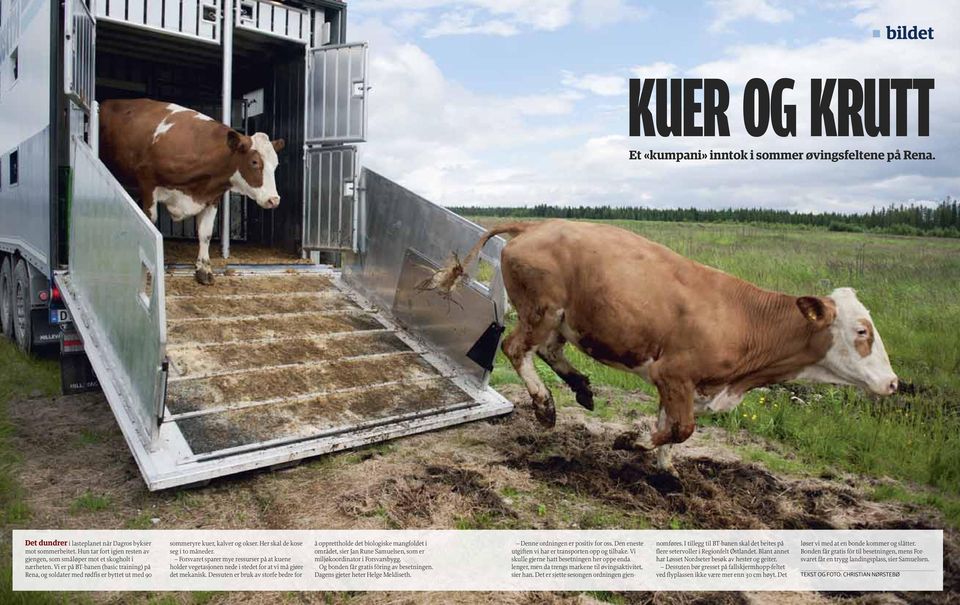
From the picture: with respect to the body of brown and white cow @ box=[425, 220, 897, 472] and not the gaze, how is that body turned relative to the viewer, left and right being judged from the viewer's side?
facing to the right of the viewer

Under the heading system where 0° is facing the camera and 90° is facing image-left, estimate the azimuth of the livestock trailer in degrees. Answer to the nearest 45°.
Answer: approximately 135°

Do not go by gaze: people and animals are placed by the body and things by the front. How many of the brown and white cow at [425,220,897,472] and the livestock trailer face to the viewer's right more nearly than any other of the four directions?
1

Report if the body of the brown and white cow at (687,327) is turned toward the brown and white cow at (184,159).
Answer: no

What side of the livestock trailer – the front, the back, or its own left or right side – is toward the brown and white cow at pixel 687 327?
back

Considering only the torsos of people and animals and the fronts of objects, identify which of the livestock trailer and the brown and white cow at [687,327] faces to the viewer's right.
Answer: the brown and white cow

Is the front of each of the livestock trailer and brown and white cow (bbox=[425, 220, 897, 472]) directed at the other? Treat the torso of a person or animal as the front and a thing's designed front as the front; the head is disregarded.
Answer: no

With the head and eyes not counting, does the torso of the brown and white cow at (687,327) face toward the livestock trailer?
no
